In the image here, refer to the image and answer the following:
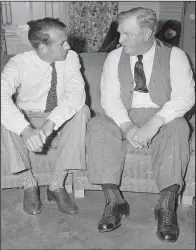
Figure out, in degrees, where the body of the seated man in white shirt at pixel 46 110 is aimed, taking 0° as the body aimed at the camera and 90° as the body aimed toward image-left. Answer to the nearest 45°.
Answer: approximately 0°

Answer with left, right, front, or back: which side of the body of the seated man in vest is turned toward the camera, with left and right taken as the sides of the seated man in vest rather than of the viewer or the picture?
front

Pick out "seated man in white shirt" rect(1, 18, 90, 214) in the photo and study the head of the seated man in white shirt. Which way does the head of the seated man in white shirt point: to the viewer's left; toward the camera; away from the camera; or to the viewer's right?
to the viewer's right
